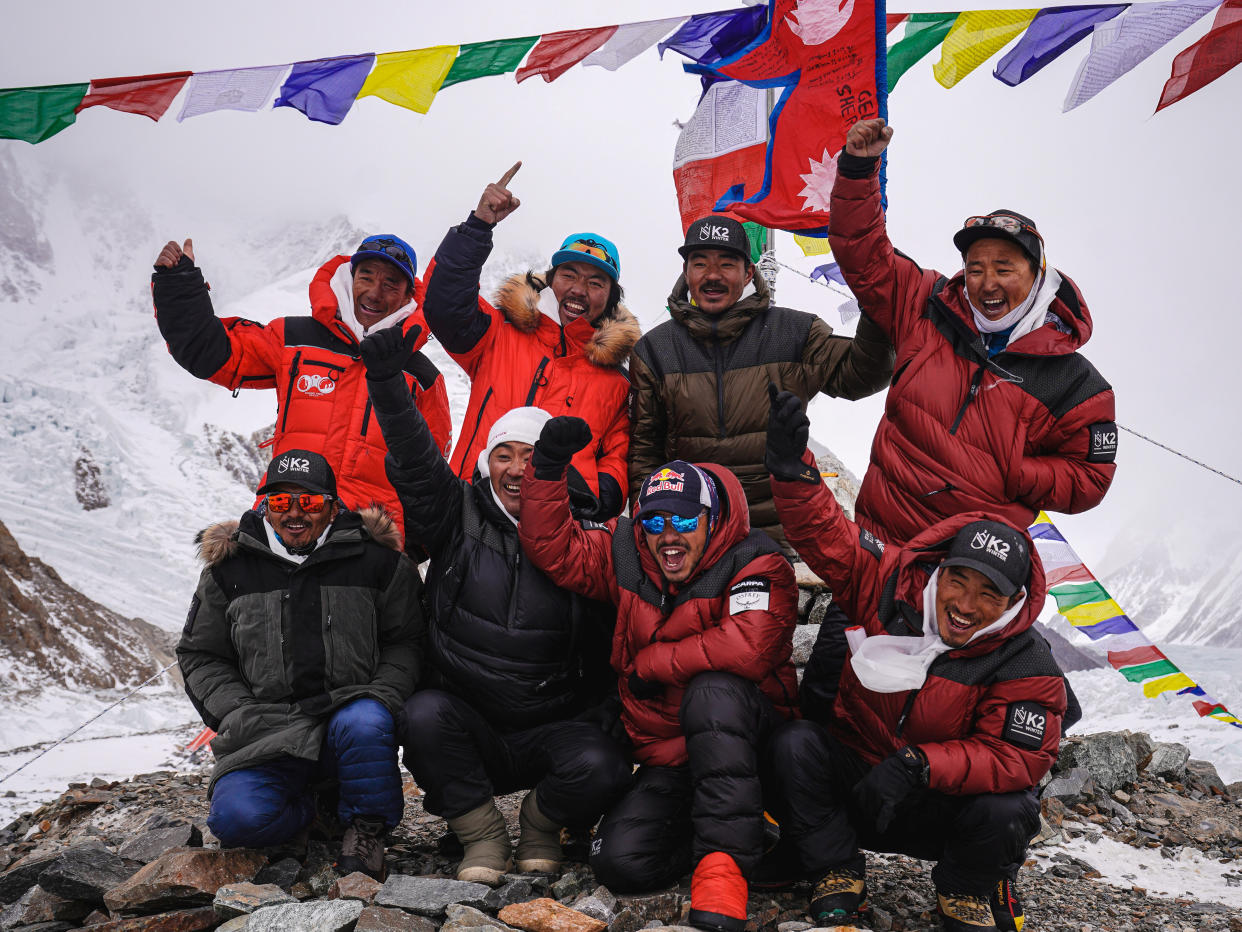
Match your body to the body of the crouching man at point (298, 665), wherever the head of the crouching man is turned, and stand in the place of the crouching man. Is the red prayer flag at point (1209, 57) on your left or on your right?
on your left

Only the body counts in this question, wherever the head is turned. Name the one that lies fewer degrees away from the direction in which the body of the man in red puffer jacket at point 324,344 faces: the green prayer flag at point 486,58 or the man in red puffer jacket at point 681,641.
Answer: the man in red puffer jacket

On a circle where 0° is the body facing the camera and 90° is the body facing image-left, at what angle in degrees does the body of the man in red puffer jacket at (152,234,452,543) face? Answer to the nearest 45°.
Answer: approximately 0°

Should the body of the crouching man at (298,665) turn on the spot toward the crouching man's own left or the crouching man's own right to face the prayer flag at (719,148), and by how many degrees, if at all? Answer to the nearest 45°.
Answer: approximately 135° to the crouching man's own left

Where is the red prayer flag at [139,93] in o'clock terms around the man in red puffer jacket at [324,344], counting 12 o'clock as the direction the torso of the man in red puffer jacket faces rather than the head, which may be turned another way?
The red prayer flag is roughly at 3 o'clock from the man in red puffer jacket.

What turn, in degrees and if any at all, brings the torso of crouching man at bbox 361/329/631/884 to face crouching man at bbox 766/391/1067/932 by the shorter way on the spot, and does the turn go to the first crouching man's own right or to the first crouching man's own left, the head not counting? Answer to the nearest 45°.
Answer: approximately 45° to the first crouching man's own left
